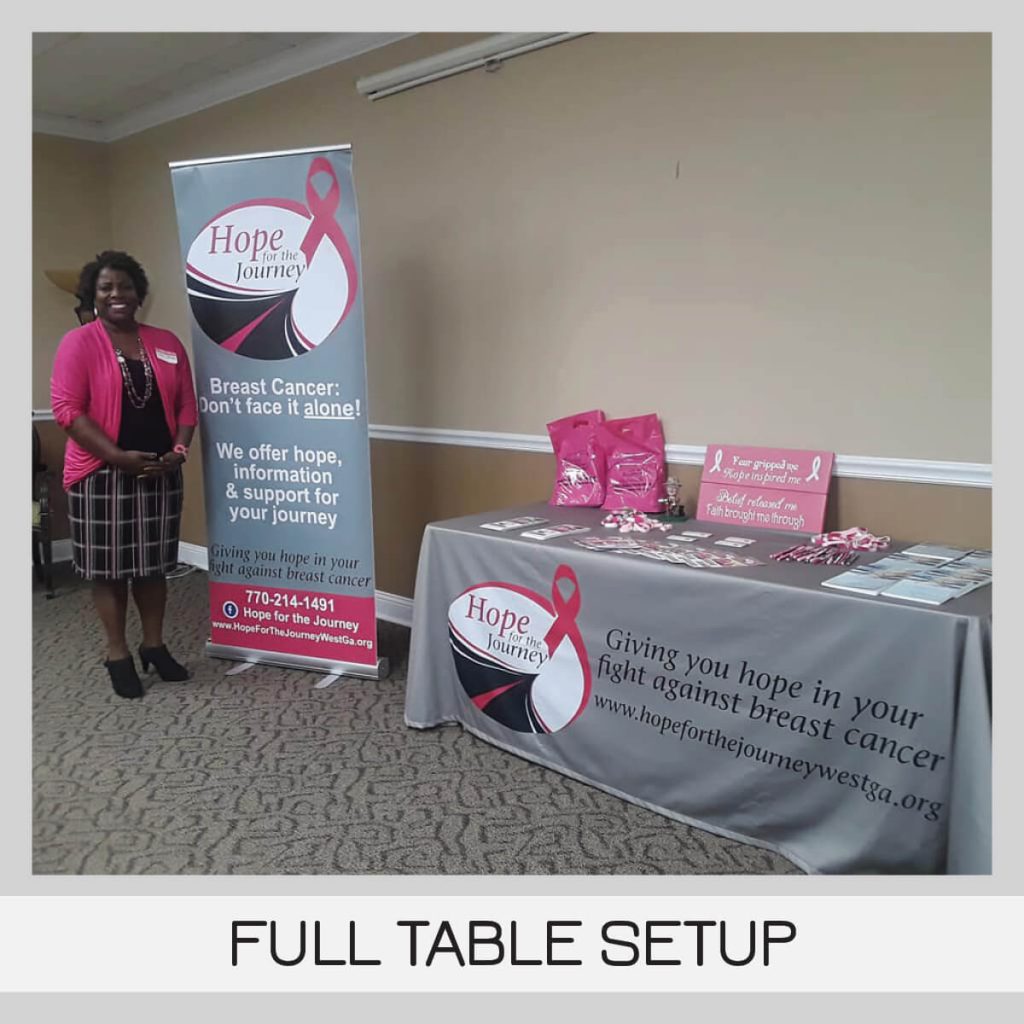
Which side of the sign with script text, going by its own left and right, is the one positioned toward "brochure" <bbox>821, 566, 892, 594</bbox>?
front

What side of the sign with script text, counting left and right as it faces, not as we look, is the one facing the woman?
right

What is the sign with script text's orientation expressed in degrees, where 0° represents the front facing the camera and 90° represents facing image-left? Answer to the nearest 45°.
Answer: approximately 0°

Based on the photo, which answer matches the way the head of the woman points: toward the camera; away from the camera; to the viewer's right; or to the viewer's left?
toward the camera

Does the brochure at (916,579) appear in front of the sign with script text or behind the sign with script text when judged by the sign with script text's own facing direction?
in front
